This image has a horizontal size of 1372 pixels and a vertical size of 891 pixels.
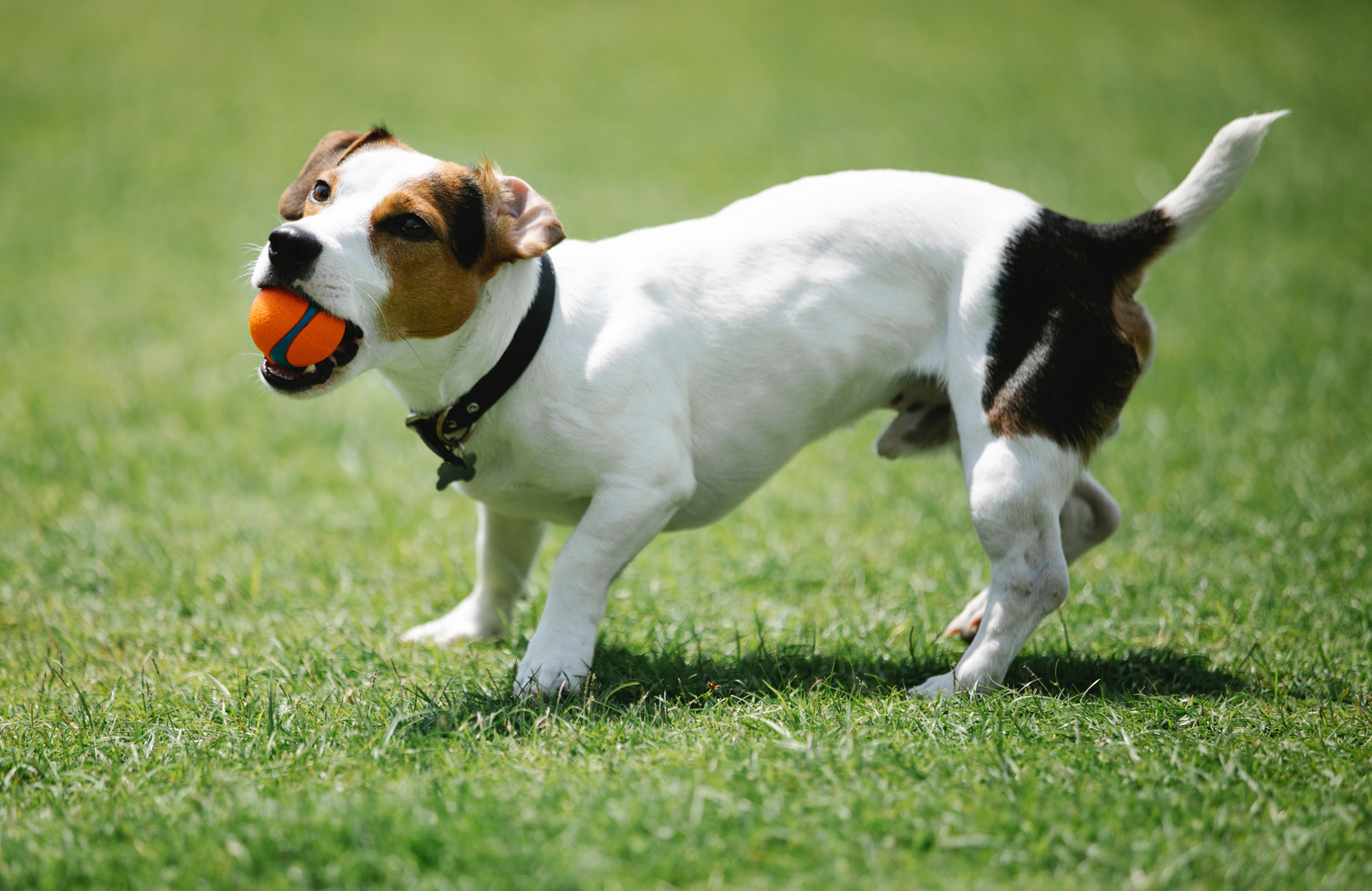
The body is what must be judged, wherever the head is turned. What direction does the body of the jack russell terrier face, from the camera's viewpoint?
to the viewer's left
